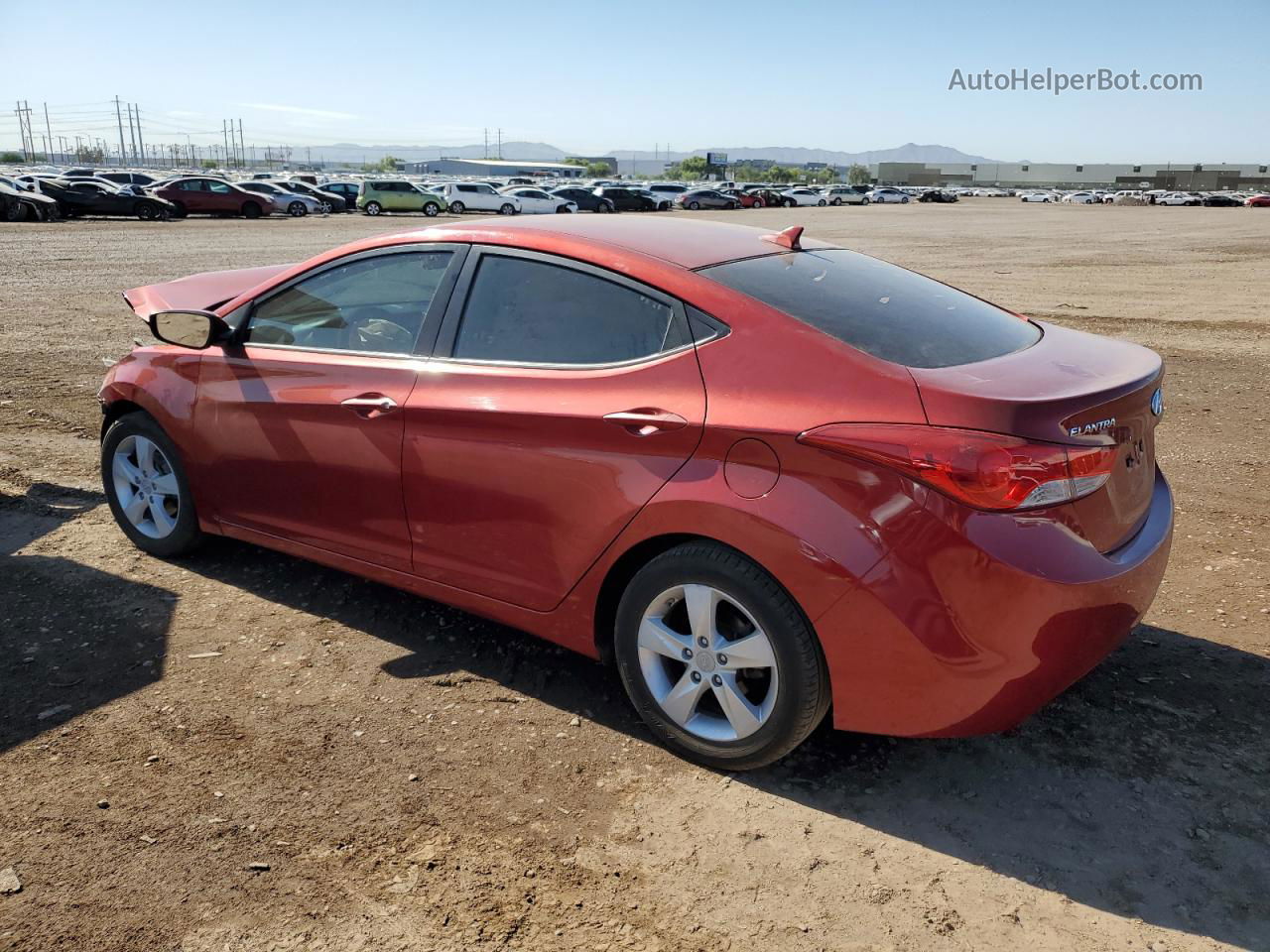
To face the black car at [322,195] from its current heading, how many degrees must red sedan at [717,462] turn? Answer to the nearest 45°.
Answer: approximately 45° to its right

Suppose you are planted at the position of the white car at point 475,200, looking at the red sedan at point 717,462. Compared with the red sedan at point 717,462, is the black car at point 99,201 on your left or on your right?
right

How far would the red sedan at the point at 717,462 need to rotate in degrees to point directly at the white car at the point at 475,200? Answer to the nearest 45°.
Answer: approximately 45° to its right

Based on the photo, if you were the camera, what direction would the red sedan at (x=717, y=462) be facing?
facing away from the viewer and to the left of the viewer

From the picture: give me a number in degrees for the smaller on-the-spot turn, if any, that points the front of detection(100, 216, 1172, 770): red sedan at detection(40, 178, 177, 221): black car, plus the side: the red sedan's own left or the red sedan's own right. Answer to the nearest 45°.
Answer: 0° — it already faces it

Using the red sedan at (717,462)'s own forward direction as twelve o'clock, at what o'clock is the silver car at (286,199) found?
The silver car is roughly at 1 o'clock from the red sedan.

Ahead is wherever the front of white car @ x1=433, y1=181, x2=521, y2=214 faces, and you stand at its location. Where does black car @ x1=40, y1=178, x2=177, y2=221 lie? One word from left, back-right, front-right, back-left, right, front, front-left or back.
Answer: back-right

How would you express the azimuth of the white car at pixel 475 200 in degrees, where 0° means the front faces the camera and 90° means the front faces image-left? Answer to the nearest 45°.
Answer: approximately 270°
